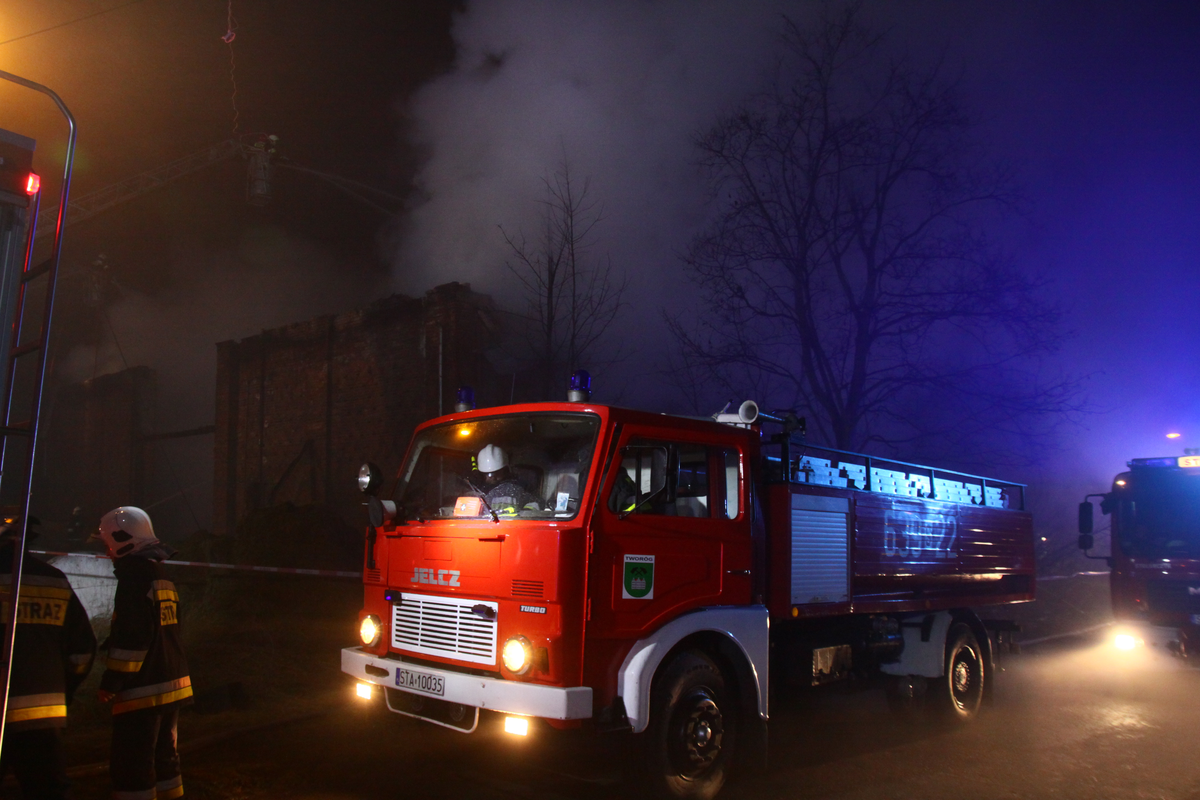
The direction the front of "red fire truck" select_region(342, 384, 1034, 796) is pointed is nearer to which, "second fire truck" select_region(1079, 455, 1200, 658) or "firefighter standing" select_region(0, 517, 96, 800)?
the firefighter standing

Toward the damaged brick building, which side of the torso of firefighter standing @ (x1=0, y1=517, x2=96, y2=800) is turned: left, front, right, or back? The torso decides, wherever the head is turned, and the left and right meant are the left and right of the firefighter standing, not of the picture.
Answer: front

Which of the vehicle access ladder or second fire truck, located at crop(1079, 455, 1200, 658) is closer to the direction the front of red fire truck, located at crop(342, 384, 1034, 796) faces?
the vehicle access ladder

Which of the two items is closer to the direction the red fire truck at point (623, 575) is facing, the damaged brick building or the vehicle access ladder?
the vehicle access ladder

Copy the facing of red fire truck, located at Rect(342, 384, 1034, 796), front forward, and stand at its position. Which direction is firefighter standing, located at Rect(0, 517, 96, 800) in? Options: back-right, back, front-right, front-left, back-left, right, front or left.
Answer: front

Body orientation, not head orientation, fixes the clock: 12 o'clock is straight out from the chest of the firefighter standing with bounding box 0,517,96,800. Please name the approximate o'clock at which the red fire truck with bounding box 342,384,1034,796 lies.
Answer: The red fire truck is roughly at 3 o'clock from the firefighter standing.

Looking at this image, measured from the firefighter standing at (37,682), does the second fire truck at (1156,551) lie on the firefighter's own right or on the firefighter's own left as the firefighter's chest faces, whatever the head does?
on the firefighter's own right

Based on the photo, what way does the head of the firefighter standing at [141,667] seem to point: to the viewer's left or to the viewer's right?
to the viewer's left

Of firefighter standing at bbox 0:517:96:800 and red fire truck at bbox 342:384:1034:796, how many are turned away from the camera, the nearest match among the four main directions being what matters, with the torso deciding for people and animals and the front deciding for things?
1

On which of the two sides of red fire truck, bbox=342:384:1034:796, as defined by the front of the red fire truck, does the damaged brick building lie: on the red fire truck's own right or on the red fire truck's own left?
on the red fire truck's own right

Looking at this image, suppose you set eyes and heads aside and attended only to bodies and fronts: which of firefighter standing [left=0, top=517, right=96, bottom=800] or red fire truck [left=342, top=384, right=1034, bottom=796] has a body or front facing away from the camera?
the firefighter standing

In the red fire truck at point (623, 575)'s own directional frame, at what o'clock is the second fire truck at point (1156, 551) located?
The second fire truck is roughly at 6 o'clock from the red fire truck.

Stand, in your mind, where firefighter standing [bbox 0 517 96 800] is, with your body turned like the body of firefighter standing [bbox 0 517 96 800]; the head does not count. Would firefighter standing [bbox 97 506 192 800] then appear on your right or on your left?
on your right

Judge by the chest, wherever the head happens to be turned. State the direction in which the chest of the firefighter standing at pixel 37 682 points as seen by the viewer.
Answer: away from the camera
